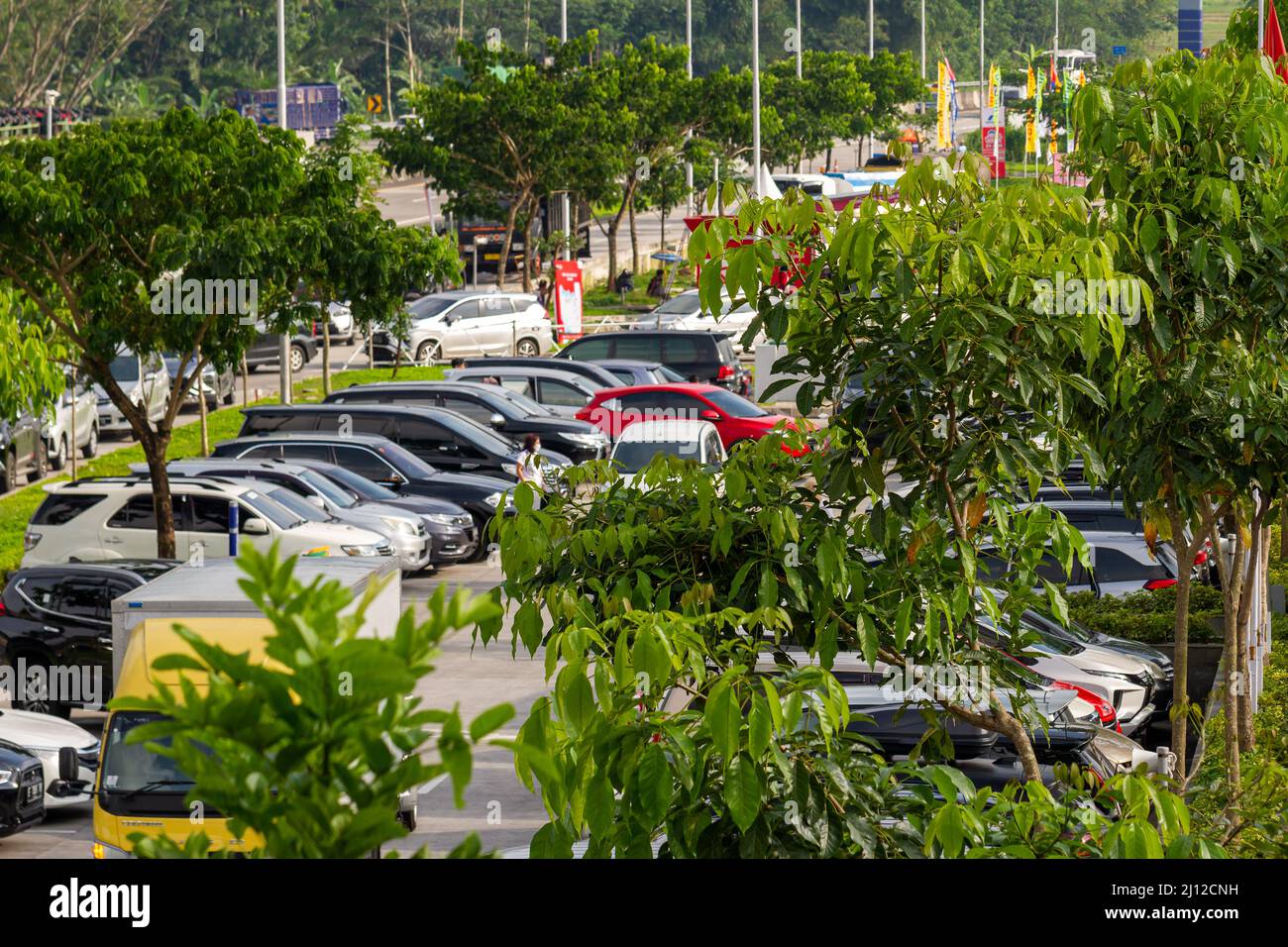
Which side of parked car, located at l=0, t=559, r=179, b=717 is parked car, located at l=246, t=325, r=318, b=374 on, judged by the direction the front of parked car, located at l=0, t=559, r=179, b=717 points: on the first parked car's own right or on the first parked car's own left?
on the first parked car's own left

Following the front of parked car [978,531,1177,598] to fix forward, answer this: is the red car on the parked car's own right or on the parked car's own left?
on the parked car's own right

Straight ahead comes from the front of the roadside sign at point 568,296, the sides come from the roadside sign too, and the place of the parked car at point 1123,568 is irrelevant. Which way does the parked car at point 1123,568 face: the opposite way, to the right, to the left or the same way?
to the right

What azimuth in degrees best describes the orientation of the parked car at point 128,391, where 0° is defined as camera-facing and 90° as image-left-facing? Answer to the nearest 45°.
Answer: approximately 45°

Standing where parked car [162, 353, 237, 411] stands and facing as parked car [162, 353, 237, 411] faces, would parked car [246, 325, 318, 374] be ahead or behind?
behind

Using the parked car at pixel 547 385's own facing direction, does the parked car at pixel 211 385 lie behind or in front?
behind

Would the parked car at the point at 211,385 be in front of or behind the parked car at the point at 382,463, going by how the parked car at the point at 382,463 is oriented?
behind

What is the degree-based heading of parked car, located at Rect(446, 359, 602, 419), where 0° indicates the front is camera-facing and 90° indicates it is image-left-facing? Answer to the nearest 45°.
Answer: approximately 315°

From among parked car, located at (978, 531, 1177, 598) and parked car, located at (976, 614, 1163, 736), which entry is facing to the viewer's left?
parked car, located at (978, 531, 1177, 598)

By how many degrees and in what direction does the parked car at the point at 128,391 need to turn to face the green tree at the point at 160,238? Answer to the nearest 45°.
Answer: approximately 45° to its left

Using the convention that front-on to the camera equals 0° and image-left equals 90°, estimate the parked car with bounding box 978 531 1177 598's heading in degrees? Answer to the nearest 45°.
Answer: approximately 90°

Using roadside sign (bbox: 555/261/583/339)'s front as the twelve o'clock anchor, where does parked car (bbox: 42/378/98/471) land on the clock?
The parked car is roughly at 1 o'clock from the roadside sign.
